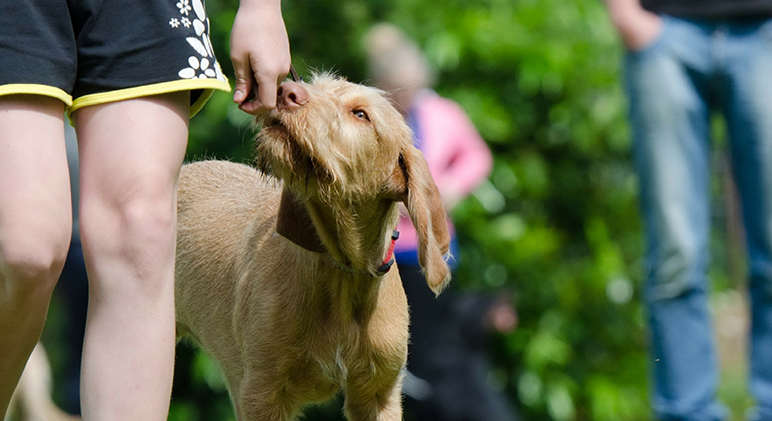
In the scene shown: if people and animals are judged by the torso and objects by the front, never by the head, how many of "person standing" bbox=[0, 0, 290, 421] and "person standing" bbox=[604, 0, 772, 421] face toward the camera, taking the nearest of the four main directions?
2

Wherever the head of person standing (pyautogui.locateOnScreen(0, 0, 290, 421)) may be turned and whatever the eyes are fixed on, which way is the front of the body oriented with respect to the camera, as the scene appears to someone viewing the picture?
toward the camera

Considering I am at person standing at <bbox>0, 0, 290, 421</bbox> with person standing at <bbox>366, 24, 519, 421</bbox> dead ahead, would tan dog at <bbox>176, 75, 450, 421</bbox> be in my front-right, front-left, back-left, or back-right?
front-right

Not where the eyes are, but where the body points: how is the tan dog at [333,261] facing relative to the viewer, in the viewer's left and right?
facing the viewer and to the right of the viewer

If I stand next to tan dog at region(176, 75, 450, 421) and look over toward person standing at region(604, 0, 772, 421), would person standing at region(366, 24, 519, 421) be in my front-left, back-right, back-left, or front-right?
front-left

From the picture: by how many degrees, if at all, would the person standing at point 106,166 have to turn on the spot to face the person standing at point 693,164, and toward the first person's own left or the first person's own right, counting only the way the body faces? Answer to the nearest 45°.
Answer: approximately 90° to the first person's own left

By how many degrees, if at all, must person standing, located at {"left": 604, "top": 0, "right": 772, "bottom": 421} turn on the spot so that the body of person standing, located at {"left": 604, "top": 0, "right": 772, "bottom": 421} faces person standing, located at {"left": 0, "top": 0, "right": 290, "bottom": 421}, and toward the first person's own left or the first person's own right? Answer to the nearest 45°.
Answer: approximately 45° to the first person's own right

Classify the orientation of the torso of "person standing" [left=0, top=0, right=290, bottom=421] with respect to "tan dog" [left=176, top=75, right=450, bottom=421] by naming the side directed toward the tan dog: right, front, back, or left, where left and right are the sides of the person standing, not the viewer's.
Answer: left

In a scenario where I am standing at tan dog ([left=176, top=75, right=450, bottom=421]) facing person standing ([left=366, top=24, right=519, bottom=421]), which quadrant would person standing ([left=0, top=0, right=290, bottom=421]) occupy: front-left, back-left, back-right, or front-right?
back-left
